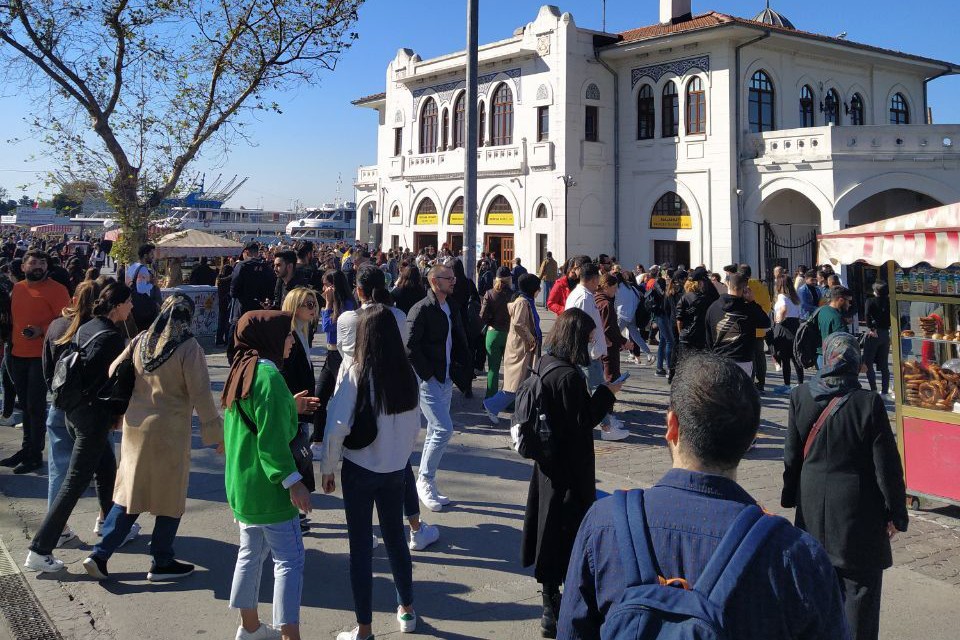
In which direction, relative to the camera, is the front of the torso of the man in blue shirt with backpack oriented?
away from the camera

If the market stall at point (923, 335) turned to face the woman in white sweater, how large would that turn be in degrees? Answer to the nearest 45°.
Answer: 0° — it already faces them

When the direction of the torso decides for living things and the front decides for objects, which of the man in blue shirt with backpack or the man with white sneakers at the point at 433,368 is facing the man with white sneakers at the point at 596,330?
the man in blue shirt with backpack

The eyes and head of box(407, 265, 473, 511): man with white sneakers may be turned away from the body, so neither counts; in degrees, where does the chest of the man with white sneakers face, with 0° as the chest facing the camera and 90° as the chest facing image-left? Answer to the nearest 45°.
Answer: approximately 315°

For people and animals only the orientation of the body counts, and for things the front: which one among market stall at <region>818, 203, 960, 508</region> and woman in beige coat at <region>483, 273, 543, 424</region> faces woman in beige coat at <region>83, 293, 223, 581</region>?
the market stall

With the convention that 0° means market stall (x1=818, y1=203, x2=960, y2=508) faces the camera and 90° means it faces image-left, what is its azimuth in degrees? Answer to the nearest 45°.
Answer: approximately 45°
